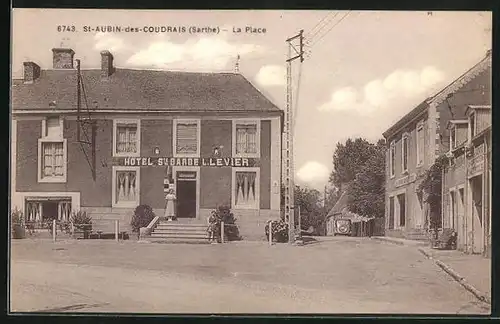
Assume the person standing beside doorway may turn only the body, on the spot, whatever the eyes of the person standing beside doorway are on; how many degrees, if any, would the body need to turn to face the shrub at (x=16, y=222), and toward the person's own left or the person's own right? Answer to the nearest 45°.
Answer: approximately 90° to the person's own right

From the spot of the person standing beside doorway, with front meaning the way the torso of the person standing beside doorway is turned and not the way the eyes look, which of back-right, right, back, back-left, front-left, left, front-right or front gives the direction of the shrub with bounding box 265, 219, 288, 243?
left

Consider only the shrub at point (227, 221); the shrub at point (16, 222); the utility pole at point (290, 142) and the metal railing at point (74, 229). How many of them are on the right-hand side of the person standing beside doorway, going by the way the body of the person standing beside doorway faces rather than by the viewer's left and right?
2

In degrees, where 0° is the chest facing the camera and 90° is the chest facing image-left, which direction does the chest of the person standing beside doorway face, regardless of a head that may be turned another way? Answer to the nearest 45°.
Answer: approximately 0°

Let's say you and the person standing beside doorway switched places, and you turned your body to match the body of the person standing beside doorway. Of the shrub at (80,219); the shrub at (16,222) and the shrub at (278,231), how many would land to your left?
1

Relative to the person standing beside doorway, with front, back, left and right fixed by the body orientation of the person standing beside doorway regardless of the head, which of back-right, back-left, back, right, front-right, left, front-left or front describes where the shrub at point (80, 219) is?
right

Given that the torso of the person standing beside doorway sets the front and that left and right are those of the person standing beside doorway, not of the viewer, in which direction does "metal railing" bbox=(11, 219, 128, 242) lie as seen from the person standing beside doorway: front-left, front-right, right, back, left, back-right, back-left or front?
right
